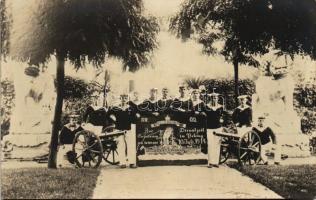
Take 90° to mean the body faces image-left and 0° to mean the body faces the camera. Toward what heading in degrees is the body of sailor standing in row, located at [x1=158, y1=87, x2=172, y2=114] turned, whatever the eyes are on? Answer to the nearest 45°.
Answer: approximately 0°

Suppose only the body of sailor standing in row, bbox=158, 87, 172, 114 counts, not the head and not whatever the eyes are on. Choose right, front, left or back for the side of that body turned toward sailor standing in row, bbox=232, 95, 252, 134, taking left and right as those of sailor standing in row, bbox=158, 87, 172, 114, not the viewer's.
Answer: left

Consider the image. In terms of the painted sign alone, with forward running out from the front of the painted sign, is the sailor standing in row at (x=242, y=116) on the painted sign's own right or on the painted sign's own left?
on the painted sign's own left

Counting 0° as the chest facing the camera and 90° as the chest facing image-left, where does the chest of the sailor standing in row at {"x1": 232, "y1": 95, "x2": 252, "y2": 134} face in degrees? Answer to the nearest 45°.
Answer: approximately 0°

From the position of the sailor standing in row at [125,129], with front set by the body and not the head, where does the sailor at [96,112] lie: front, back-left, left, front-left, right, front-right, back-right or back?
right

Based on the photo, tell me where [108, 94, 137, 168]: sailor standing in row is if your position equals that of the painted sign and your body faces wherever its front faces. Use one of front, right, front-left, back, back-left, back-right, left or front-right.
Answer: right

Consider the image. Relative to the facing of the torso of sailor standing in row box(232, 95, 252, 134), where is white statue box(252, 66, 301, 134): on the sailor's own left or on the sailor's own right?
on the sailor's own left
